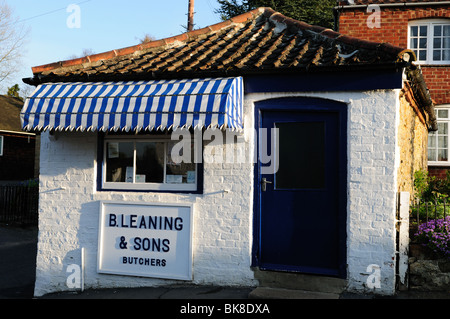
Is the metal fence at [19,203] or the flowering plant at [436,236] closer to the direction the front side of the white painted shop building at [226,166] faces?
the flowering plant

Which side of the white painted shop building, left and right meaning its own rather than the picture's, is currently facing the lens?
front

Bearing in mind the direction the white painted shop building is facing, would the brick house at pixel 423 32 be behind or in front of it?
behind

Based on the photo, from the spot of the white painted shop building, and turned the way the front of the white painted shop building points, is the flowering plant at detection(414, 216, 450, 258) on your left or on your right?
on your left
